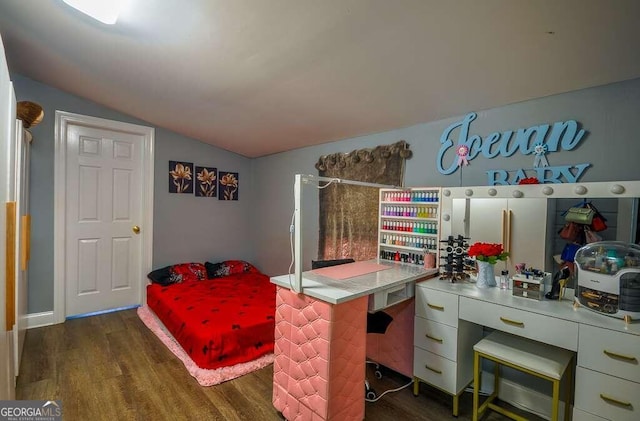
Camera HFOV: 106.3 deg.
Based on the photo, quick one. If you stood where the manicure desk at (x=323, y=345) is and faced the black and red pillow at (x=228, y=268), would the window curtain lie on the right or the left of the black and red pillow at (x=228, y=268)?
right

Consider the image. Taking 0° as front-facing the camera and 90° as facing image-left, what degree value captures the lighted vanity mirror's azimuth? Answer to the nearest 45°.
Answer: approximately 45°

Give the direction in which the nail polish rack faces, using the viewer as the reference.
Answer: facing the viewer and to the left of the viewer

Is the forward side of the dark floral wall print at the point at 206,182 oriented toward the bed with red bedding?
yes

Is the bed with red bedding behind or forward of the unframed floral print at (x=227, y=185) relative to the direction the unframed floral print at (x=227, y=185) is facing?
forward

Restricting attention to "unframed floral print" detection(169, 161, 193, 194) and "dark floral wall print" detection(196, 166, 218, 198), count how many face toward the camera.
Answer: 2

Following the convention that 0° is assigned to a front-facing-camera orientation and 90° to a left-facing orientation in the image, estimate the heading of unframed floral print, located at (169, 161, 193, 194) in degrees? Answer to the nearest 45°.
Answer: approximately 0°

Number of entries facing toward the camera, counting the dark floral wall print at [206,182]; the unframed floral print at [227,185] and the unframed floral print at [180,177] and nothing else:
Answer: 3

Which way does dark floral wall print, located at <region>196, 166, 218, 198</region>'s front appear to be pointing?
toward the camera

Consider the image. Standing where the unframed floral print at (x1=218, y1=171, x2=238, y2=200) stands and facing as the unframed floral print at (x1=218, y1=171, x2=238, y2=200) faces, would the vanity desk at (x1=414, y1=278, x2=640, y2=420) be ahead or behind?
ahead

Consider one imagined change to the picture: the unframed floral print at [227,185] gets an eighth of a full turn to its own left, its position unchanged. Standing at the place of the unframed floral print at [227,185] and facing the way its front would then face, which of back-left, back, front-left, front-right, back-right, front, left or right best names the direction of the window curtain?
front

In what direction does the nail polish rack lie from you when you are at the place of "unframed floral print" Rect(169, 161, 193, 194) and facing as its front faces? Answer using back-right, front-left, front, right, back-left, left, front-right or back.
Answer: front-left
